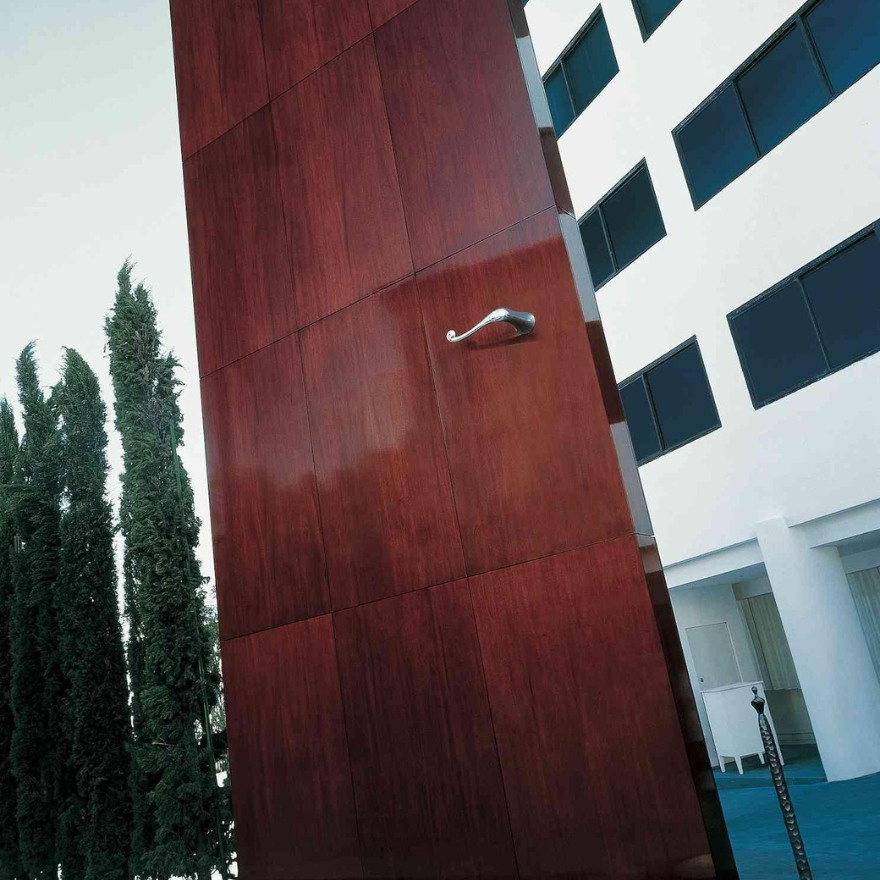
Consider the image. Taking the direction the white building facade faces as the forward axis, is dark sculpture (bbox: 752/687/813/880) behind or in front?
in front

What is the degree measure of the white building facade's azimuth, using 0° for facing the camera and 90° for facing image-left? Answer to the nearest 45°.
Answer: approximately 45°

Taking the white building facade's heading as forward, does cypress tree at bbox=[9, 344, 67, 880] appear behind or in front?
in front

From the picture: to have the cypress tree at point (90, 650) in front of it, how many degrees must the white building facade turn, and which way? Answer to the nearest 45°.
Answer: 0° — it already faces it

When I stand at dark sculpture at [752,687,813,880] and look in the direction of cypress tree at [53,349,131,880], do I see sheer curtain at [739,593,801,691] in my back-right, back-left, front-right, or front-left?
front-right

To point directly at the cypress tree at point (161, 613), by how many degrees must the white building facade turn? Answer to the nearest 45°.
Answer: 0° — it already faces it

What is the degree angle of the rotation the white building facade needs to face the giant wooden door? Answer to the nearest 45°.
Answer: approximately 45° to its left
